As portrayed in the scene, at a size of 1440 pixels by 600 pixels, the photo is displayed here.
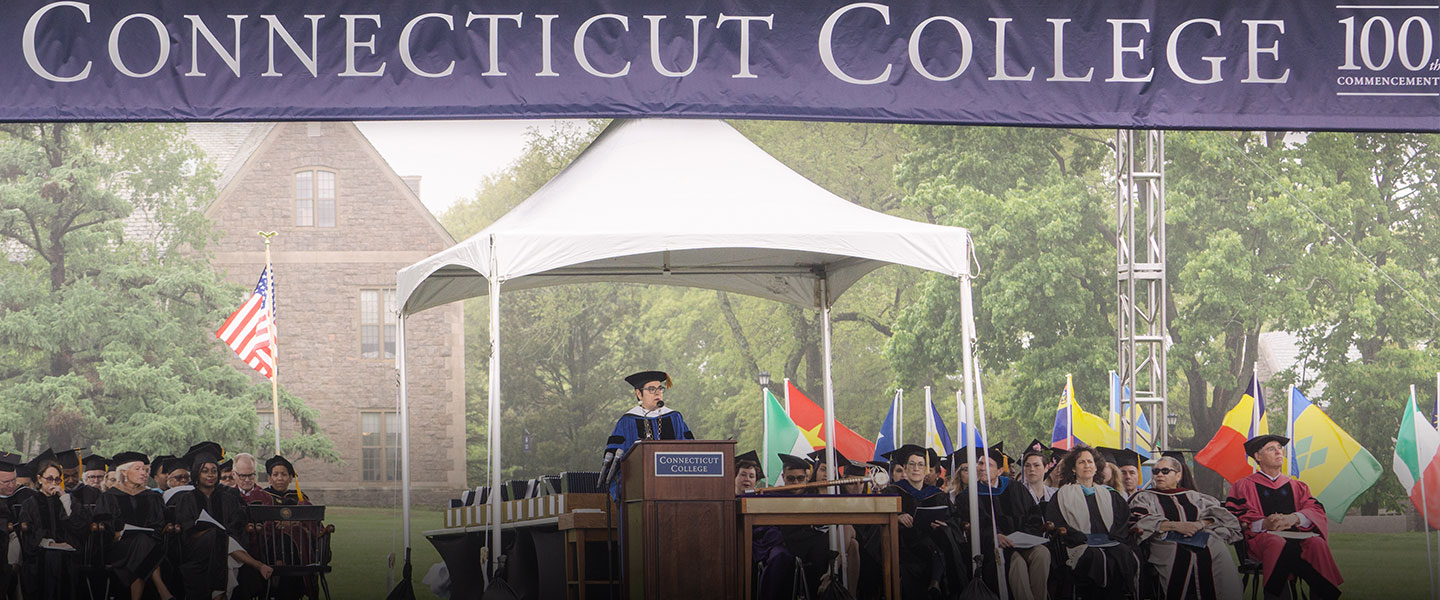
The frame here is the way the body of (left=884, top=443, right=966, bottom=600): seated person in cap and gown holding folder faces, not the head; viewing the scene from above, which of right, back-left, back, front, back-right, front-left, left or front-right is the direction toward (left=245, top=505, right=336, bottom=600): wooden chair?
right

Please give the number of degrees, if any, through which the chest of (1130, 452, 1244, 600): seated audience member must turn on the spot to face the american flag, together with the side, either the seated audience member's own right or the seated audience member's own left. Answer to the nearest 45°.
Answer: approximately 135° to the seated audience member's own right

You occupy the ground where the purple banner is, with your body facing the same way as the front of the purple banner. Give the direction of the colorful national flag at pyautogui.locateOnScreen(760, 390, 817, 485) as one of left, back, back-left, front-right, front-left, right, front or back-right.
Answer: back

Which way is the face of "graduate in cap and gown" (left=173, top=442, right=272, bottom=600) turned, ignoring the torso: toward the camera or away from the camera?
toward the camera

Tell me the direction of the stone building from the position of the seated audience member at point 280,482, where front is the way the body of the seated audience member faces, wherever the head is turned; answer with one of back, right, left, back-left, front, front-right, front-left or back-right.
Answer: back

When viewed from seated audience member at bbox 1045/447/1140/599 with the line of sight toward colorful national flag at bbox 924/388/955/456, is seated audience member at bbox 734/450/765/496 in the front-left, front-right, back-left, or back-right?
front-left

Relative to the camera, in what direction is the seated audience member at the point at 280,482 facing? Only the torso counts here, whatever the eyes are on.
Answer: toward the camera

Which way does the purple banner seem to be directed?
toward the camera

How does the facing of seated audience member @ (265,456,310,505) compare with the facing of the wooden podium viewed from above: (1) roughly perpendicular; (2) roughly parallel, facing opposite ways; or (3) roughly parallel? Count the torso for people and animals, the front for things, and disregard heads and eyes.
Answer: roughly parallel

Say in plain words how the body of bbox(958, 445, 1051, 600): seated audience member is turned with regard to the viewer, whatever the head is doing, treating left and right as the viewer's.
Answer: facing the viewer and to the left of the viewer

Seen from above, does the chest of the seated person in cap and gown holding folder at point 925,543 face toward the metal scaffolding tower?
no

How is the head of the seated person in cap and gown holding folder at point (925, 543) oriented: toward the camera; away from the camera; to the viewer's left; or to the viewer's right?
toward the camera

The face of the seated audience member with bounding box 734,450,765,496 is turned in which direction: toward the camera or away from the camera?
toward the camera

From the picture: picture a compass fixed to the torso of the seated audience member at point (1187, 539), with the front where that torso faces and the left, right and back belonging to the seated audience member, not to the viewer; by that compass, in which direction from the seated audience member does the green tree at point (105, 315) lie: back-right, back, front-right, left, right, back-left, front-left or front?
back-right

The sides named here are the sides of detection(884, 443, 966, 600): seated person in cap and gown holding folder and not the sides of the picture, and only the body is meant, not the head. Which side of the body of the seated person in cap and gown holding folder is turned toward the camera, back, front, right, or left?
front

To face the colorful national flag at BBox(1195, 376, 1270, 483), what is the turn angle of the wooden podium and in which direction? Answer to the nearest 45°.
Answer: approximately 135° to its left

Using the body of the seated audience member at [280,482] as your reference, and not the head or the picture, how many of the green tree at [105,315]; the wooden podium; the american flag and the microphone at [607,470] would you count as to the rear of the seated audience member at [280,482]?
2

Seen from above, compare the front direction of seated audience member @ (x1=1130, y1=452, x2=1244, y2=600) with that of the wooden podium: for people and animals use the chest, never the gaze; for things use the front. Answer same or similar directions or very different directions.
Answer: same or similar directions
